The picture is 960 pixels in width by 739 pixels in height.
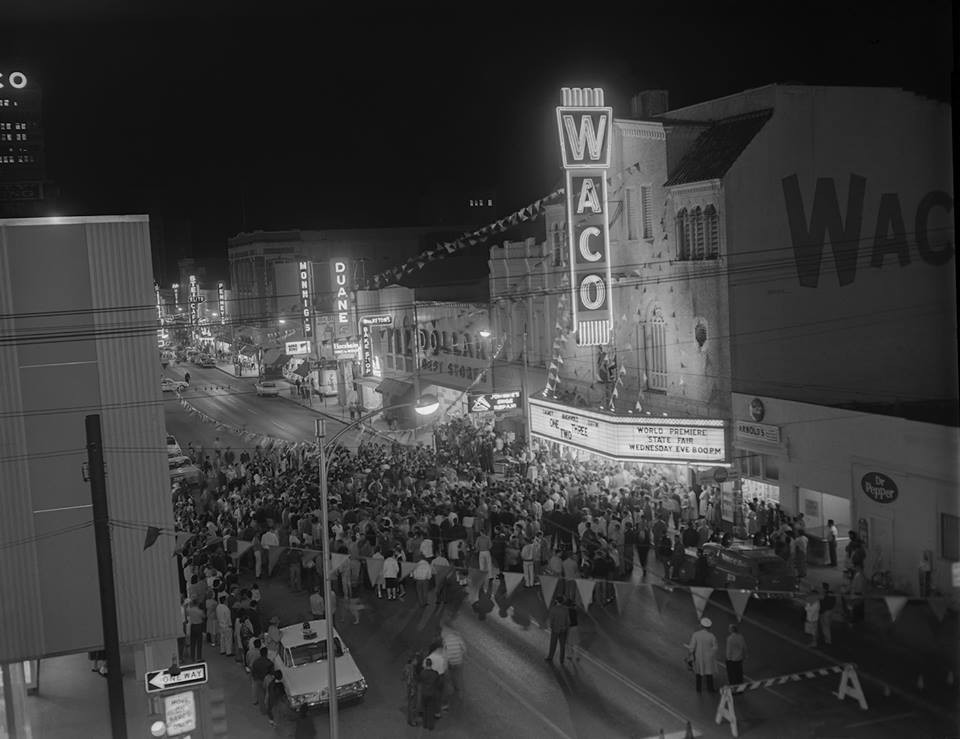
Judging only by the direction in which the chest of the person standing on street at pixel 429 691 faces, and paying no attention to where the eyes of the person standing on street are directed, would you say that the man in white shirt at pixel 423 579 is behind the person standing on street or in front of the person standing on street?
in front

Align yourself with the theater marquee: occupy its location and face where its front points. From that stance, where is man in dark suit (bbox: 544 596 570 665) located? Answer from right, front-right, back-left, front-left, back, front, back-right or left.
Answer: front-left

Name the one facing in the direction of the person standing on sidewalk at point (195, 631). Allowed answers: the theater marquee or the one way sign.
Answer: the theater marquee

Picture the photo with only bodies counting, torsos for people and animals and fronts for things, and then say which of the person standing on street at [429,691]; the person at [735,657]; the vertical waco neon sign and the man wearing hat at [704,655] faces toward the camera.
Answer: the vertical waco neon sign

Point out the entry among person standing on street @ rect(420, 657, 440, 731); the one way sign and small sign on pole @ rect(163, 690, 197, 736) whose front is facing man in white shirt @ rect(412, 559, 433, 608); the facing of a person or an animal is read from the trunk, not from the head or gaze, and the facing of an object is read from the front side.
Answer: the person standing on street

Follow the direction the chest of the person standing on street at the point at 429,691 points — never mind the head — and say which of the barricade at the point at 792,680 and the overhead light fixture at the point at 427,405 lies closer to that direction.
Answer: the overhead light fixture

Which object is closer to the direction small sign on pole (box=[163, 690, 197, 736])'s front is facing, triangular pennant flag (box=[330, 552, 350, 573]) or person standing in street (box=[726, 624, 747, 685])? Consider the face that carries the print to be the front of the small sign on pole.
the person standing in street

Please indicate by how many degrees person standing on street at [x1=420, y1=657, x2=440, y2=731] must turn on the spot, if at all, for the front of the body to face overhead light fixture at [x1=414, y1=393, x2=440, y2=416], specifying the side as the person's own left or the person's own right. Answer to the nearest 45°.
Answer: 0° — they already face it

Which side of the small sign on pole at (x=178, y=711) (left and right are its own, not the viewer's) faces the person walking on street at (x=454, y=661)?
left

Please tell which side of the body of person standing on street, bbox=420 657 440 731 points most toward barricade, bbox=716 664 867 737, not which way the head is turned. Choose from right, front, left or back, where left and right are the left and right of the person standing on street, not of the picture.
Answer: right

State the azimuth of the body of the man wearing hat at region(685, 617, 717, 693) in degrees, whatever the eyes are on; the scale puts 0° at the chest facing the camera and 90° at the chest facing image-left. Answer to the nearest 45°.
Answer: approximately 180°

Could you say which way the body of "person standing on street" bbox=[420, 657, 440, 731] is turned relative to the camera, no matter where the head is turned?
away from the camera

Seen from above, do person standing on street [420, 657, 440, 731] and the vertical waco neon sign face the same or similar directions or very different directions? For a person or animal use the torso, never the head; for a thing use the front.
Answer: very different directions
